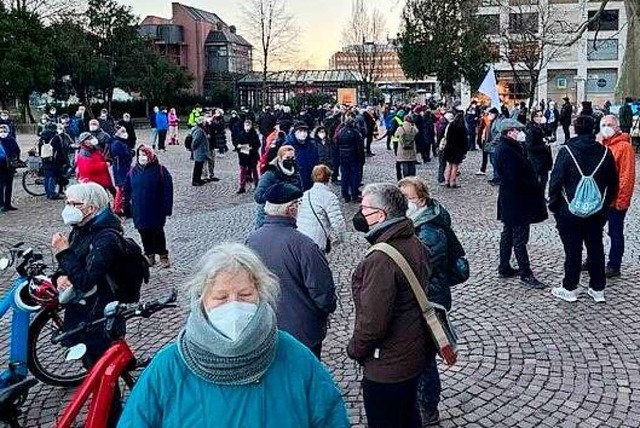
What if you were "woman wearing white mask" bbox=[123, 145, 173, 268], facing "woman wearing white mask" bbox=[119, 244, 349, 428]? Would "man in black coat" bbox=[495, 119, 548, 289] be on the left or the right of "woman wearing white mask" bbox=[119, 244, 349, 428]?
left

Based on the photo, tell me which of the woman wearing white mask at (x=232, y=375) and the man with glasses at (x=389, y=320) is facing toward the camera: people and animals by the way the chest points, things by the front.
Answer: the woman wearing white mask

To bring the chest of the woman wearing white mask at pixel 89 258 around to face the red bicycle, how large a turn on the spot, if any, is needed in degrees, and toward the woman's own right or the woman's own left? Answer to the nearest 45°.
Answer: approximately 90° to the woman's own left

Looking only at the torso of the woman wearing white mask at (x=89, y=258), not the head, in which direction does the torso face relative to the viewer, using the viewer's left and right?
facing to the left of the viewer

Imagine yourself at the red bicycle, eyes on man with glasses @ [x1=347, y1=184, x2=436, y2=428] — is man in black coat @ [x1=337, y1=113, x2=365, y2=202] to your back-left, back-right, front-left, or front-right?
front-left

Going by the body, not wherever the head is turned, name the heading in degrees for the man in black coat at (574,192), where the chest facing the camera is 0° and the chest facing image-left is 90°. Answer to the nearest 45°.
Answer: approximately 180°

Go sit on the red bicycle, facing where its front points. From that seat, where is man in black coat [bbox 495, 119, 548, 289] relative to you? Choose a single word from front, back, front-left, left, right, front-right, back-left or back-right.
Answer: front

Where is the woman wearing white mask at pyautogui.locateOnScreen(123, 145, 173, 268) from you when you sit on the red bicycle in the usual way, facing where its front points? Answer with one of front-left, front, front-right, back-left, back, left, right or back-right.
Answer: front-left

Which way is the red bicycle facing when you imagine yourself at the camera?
facing away from the viewer and to the right of the viewer

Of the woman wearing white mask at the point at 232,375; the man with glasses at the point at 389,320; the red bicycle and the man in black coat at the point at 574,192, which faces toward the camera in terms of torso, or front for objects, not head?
the woman wearing white mask

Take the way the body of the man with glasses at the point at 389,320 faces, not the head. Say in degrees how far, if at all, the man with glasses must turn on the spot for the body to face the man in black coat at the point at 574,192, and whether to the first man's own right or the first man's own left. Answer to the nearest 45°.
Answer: approximately 135° to the first man's own right

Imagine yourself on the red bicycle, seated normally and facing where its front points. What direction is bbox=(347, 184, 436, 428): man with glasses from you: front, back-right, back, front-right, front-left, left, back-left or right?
front-right

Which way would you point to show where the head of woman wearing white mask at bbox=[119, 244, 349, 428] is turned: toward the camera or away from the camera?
toward the camera
